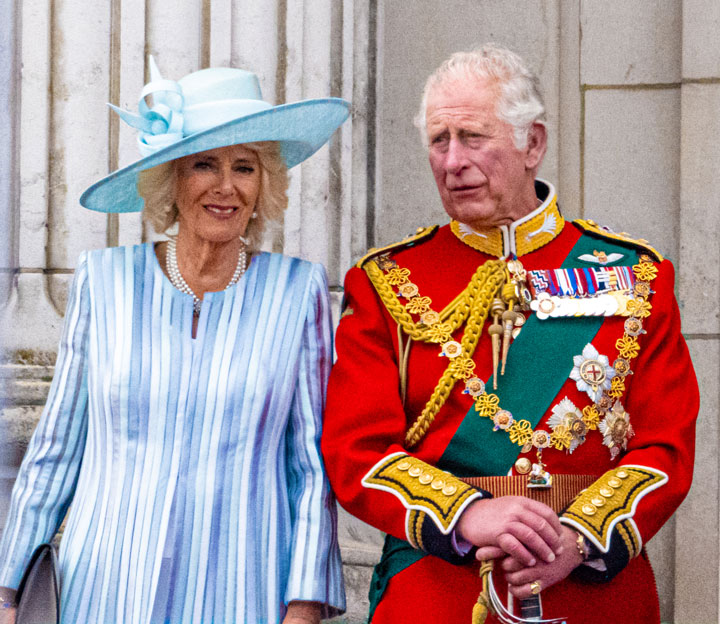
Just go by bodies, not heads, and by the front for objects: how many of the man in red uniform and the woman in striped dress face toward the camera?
2

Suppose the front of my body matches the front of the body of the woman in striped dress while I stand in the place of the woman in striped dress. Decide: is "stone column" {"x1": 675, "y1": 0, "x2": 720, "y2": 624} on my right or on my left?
on my left

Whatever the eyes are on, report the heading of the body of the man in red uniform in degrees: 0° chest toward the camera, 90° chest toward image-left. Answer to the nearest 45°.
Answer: approximately 0°

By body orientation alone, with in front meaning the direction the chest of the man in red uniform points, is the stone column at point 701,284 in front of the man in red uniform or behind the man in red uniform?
behind

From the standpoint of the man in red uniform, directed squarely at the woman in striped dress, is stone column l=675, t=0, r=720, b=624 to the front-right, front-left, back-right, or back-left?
back-right
